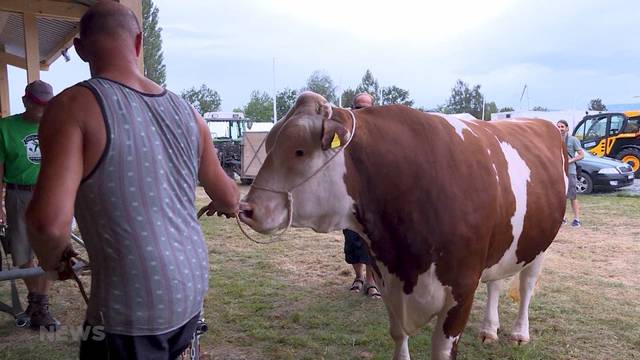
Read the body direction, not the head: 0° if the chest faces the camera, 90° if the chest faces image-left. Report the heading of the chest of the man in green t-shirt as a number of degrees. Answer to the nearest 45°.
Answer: approximately 315°

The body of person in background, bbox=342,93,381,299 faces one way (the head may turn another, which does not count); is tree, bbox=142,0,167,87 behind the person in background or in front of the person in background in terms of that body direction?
behind

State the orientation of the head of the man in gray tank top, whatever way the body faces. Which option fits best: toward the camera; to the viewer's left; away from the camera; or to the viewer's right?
away from the camera

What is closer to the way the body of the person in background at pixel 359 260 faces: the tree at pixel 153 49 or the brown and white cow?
the brown and white cow

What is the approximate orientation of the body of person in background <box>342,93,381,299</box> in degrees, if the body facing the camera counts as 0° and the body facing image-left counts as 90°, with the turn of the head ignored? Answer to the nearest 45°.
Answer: approximately 0°

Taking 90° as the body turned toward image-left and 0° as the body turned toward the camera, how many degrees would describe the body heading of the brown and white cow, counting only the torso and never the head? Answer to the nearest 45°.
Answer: approximately 45°

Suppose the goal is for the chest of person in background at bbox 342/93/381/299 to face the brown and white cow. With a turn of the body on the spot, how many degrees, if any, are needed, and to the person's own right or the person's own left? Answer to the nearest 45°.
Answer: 0° — they already face it

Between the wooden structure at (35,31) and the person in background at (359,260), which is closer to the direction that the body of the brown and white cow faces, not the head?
the wooden structure

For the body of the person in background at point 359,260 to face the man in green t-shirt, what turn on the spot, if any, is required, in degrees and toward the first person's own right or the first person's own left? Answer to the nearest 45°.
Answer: approximately 90° to the first person's own right

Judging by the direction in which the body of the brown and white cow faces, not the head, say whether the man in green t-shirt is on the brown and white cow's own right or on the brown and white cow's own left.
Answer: on the brown and white cow's own right

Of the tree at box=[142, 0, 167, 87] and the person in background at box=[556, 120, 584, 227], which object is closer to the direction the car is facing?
the person in background

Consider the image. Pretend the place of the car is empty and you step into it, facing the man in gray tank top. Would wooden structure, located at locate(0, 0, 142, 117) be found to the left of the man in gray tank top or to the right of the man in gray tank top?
right
